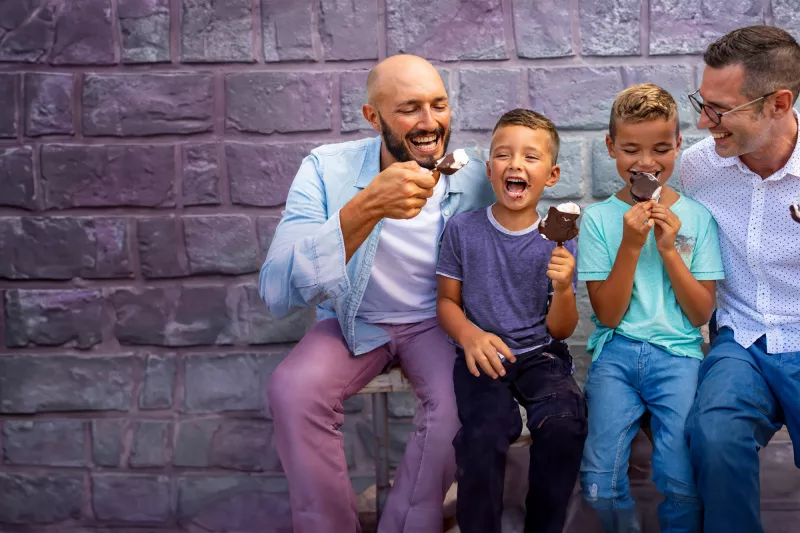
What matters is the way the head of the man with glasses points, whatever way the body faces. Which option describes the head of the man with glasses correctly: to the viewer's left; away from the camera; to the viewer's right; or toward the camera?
to the viewer's left

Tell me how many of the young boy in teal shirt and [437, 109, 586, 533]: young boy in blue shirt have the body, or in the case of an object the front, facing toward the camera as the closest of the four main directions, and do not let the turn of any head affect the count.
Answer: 2

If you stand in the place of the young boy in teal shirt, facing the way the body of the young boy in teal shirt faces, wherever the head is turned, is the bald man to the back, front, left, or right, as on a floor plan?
right

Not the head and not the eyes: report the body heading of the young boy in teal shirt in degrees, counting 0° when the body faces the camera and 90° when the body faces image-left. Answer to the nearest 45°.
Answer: approximately 0°

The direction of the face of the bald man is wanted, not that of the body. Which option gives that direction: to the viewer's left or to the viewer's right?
to the viewer's right
